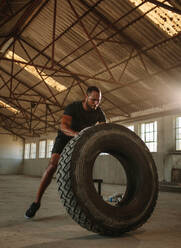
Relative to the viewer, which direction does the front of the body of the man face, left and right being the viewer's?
facing the viewer and to the right of the viewer
